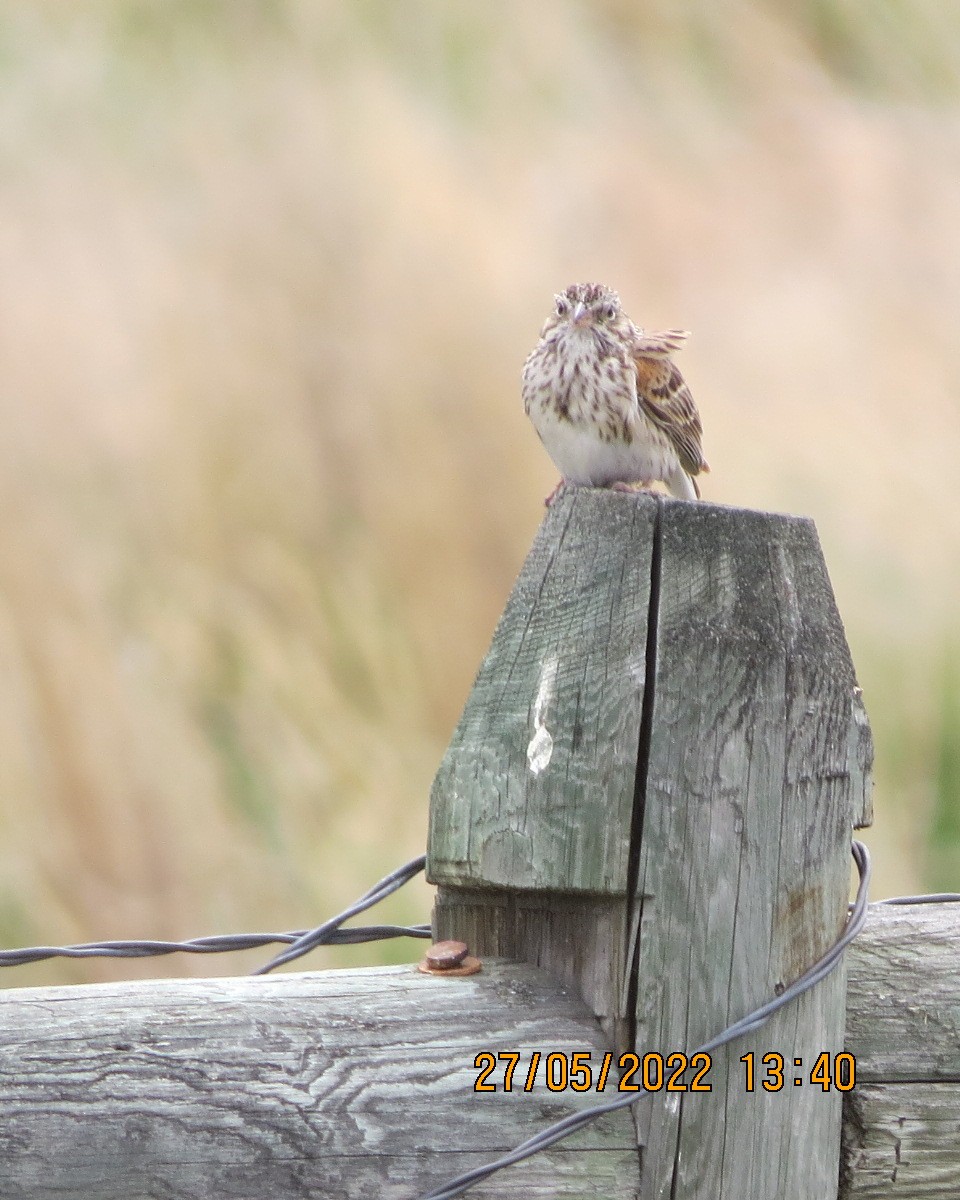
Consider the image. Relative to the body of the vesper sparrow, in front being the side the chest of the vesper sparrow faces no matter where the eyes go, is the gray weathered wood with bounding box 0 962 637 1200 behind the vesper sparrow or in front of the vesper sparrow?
in front

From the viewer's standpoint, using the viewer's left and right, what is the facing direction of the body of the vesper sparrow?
facing the viewer and to the left of the viewer

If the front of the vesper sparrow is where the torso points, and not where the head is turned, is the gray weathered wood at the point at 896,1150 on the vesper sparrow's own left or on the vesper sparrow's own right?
on the vesper sparrow's own left
